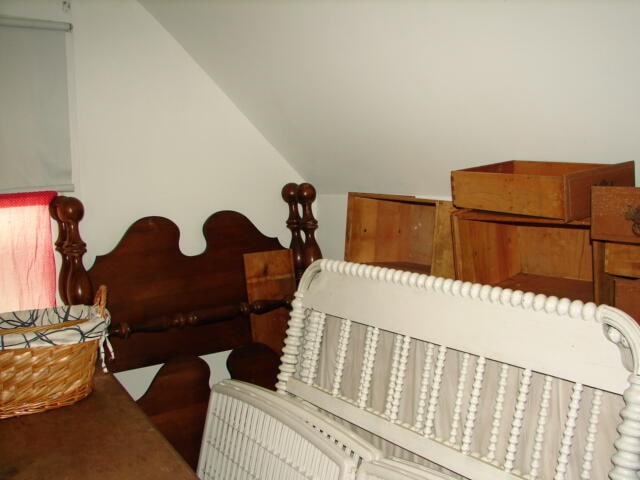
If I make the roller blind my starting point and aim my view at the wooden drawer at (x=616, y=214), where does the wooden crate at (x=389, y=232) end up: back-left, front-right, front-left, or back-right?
front-left

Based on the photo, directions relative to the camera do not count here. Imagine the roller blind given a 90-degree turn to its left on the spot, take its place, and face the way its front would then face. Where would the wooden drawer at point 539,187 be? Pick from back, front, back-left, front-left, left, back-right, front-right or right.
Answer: front-right

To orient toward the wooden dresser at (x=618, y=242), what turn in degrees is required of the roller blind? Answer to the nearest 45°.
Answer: approximately 45° to its left

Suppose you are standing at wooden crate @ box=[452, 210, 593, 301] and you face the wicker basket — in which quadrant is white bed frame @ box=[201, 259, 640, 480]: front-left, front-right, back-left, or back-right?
front-left
